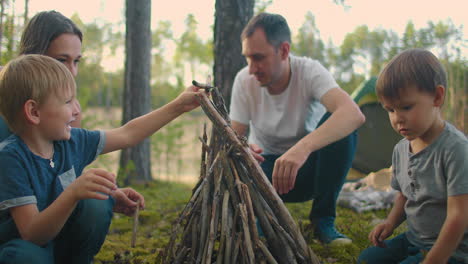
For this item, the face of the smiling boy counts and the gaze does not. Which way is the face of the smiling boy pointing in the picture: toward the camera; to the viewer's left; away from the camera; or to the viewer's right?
to the viewer's right

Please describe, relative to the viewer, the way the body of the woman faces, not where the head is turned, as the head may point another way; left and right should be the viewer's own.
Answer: facing the viewer and to the right of the viewer

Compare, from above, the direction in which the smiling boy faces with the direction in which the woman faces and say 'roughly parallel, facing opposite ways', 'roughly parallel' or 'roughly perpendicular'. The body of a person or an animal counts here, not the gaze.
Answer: roughly parallel

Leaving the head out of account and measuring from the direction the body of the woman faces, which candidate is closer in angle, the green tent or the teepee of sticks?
the teepee of sticks

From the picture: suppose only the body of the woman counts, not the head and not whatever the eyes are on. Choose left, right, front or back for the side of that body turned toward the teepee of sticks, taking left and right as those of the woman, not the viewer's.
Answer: front

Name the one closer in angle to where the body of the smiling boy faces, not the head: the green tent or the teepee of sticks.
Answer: the teepee of sticks

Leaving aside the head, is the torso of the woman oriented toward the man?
no

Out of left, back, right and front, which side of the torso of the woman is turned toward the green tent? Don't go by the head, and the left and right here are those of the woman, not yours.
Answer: left

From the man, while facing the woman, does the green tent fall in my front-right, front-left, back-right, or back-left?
back-right

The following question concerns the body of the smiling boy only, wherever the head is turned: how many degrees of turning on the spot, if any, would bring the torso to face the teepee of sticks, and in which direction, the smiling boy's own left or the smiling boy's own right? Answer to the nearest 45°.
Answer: approximately 45° to the smiling boy's own left

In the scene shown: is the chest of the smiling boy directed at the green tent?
no

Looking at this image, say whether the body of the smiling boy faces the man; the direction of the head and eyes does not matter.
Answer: no

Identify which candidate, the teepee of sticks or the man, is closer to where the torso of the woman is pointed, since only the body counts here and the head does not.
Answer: the teepee of sticks

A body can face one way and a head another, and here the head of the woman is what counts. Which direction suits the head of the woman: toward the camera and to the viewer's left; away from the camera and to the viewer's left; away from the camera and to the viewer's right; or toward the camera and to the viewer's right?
toward the camera and to the viewer's right

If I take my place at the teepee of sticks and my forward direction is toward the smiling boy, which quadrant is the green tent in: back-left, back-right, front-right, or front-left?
back-right
